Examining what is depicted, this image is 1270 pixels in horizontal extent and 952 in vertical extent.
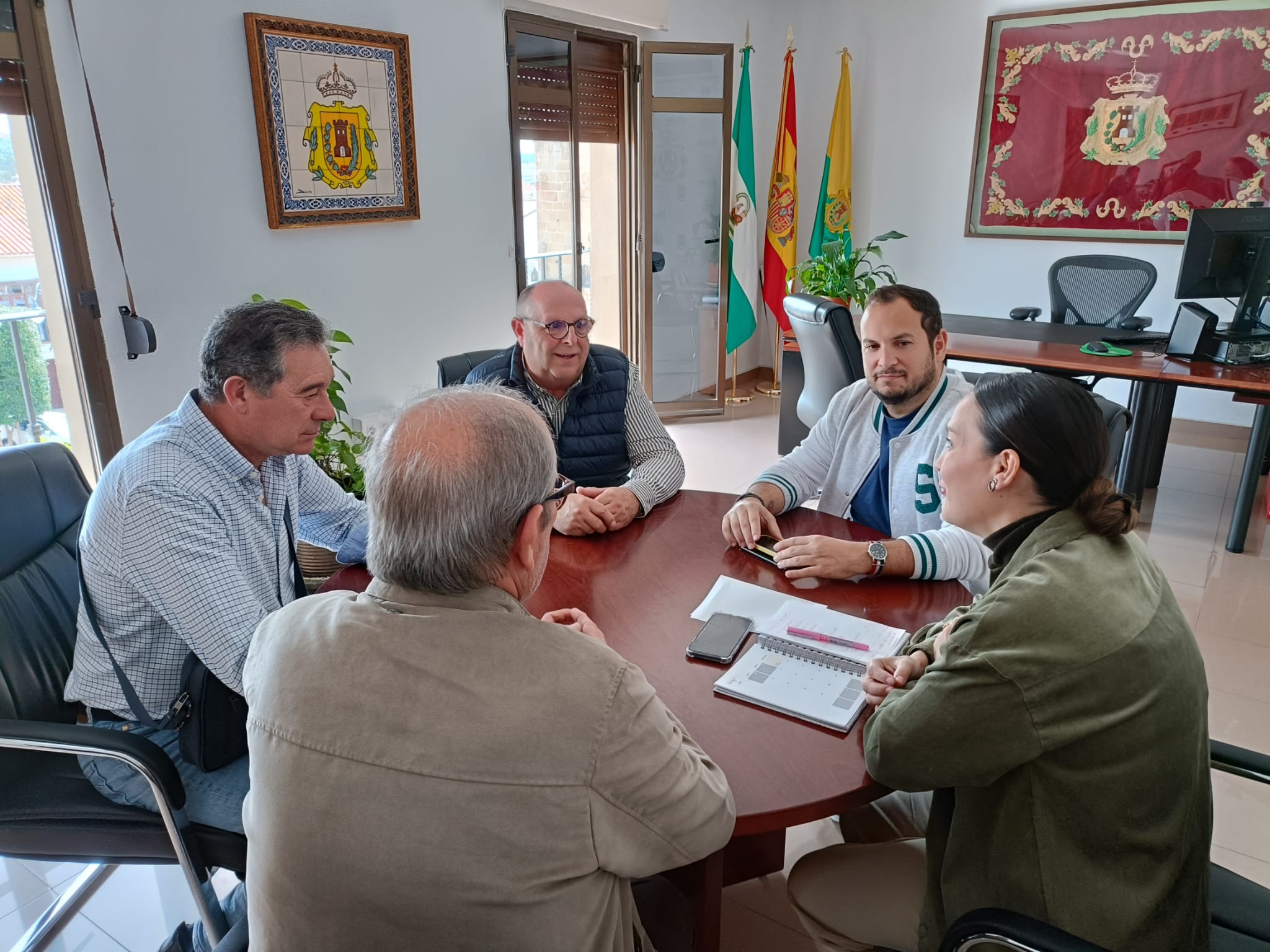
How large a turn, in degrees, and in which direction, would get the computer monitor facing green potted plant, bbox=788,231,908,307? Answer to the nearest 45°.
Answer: approximately 90° to its left

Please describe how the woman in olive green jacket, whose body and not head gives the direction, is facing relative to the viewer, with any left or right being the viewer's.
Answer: facing away from the viewer and to the left of the viewer

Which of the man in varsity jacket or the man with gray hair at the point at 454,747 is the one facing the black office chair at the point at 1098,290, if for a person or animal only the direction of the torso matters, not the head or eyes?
the man with gray hair

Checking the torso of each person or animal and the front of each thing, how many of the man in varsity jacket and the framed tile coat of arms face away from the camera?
0

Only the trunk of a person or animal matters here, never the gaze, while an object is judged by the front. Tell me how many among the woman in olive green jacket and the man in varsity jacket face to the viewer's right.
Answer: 0

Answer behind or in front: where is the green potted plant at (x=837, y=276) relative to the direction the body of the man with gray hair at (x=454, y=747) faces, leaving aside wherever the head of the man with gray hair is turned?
in front

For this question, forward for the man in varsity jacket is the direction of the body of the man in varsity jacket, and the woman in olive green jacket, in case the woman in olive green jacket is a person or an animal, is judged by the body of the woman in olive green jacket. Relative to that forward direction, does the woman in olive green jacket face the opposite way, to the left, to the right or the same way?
to the right

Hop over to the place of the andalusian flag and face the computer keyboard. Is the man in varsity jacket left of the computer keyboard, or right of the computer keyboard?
right

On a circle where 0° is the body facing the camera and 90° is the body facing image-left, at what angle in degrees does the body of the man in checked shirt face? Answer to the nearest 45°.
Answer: approximately 270°

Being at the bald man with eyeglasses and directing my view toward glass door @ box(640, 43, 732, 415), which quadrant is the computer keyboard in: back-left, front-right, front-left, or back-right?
front-right

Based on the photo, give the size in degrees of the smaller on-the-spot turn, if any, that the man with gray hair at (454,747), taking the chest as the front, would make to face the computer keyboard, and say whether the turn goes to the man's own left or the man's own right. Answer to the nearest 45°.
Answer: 0° — they already face it

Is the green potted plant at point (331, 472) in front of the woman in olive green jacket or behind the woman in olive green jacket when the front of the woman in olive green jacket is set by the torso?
in front

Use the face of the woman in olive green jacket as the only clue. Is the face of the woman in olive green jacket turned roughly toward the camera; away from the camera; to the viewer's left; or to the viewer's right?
to the viewer's left

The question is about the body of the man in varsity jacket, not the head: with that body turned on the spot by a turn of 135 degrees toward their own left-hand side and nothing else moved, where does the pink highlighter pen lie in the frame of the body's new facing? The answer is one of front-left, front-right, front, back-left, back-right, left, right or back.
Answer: right

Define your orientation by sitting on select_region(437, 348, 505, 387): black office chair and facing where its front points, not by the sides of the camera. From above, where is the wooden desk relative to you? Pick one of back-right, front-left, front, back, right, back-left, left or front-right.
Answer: front-left

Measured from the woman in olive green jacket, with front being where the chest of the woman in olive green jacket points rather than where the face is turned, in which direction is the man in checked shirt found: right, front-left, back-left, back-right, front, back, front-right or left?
front-left
